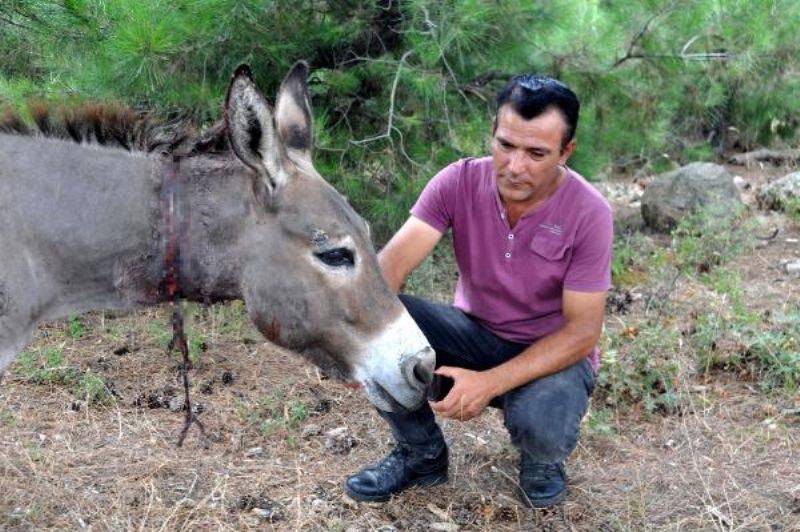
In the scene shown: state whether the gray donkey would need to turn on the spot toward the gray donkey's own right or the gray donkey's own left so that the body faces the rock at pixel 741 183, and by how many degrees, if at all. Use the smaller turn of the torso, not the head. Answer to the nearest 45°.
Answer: approximately 45° to the gray donkey's own left

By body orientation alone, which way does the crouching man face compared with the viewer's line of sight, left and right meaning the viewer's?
facing the viewer and to the left of the viewer

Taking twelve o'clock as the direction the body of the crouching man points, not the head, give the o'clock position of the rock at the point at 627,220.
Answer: The rock is roughly at 5 o'clock from the crouching man.

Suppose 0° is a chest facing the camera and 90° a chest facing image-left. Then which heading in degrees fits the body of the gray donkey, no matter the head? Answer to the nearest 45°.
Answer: approximately 270°

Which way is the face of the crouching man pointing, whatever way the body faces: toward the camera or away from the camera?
toward the camera

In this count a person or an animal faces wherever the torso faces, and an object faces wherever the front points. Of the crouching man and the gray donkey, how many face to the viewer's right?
1

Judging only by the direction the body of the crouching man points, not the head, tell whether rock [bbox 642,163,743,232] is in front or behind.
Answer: behind

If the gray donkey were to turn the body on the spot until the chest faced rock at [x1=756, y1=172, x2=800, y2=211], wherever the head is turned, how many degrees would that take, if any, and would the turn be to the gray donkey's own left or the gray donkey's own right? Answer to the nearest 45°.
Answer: approximately 45° to the gray donkey's own left

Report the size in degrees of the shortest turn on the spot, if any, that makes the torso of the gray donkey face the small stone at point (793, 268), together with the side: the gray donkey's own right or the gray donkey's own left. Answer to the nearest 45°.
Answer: approximately 45° to the gray donkey's own left

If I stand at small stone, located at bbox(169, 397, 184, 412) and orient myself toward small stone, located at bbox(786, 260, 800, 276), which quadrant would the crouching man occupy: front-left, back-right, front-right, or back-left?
front-right

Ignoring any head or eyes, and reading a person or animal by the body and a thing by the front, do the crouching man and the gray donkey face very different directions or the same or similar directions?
very different directions
